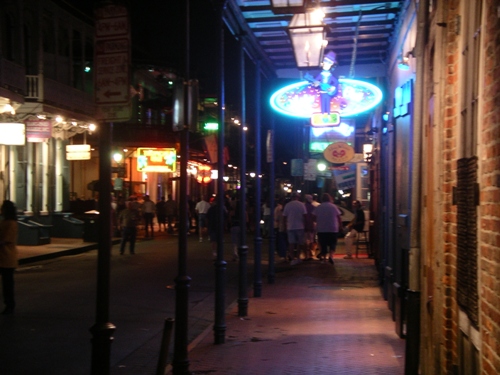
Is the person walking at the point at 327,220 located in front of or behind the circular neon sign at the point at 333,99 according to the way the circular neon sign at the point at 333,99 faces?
behind

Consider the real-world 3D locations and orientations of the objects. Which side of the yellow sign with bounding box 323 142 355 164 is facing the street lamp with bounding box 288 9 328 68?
front

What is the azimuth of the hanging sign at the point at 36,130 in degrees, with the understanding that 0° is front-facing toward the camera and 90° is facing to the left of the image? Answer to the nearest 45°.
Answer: approximately 0°

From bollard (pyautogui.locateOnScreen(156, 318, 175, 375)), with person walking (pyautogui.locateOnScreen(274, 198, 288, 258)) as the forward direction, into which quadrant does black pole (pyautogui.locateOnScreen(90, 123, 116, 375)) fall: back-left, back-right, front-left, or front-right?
back-left

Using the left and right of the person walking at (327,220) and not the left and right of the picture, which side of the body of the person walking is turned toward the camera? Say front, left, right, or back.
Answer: back

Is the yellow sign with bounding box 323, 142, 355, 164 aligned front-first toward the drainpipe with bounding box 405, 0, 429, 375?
yes

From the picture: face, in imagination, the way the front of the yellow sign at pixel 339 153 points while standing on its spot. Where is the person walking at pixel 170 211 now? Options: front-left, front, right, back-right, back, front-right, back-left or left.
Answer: back-right

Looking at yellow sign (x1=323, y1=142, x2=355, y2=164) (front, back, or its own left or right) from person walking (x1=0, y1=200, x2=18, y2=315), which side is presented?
front

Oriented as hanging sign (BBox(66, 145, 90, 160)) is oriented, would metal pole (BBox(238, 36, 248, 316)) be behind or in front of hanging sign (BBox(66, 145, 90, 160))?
in front
